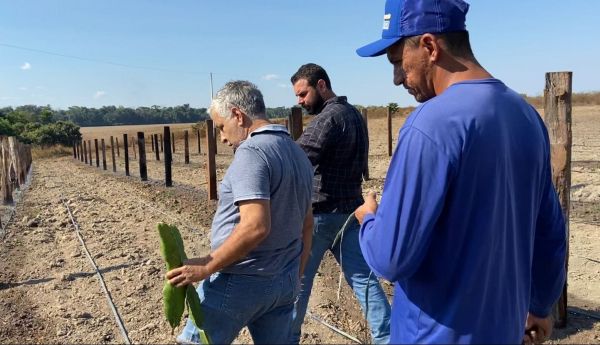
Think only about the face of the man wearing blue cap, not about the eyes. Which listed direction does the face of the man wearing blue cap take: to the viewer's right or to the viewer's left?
to the viewer's left

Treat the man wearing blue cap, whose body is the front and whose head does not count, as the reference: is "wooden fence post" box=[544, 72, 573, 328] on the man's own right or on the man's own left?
on the man's own right

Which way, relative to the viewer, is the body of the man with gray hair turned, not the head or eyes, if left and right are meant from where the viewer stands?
facing away from the viewer and to the left of the viewer

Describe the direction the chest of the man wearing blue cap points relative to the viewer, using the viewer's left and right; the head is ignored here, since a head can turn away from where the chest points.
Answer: facing away from the viewer and to the left of the viewer

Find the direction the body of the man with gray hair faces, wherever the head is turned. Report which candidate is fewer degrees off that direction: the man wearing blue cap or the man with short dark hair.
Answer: the man with short dark hair
